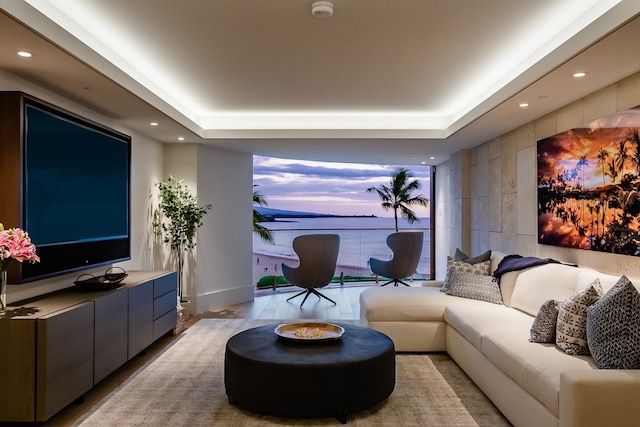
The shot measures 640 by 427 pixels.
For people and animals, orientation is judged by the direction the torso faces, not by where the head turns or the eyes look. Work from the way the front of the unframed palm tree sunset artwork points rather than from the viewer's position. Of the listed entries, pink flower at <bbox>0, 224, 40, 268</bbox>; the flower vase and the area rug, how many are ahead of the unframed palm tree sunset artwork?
3

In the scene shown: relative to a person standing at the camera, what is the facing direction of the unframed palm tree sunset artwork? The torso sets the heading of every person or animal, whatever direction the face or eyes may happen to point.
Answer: facing the viewer and to the left of the viewer

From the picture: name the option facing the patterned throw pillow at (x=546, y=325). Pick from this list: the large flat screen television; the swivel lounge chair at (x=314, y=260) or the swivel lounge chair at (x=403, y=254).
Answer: the large flat screen television

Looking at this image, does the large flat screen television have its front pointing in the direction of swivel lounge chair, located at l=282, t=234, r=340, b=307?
no

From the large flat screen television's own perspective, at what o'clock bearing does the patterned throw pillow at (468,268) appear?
The patterned throw pillow is roughly at 11 o'clock from the large flat screen television.

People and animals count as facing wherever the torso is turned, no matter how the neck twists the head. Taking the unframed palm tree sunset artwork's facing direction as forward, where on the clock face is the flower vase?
The flower vase is roughly at 12 o'clock from the unframed palm tree sunset artwork.

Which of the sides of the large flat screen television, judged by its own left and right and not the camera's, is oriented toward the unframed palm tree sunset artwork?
front

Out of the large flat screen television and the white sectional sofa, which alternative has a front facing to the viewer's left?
the white sectional sofa

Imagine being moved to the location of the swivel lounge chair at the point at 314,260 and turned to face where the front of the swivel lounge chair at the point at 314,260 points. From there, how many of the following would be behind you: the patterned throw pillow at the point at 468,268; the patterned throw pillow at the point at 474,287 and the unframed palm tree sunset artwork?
3

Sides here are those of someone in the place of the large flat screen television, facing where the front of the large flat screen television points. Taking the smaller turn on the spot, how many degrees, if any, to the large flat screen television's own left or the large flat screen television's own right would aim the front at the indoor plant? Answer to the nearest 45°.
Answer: approximately 90° to the large flat screen television's own left

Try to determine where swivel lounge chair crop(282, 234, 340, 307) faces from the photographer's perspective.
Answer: facing away from the viewer and to the left of the viewer

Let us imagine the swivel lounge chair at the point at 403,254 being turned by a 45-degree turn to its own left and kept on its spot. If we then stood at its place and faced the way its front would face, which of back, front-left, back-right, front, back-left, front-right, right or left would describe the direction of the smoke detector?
left

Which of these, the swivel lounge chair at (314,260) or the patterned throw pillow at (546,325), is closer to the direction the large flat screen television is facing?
the patterned throw pillow

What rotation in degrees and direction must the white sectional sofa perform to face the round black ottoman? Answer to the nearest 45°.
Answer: approximately 45° to its left

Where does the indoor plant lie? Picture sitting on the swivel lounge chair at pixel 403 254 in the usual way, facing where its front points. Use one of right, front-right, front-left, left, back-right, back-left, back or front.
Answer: left

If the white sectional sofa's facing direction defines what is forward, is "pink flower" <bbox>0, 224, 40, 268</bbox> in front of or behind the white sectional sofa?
in front

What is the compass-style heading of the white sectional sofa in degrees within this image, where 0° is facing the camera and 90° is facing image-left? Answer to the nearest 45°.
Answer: approximately 90°

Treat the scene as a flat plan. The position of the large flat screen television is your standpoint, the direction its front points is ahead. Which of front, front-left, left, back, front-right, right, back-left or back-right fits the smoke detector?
front

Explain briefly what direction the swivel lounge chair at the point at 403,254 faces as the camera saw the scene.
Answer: facing away from the viewer and to the left of the viewer
